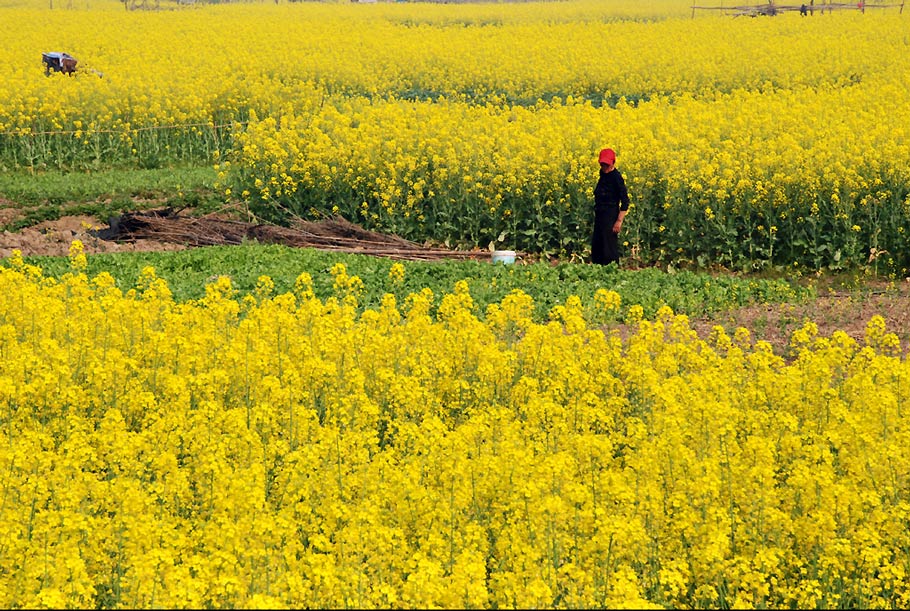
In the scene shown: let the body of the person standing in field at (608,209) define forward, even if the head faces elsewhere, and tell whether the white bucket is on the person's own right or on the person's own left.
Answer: on the person's own right

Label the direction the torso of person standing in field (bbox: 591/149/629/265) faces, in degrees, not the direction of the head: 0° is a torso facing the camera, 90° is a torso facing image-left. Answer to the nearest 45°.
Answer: approximately 45°
